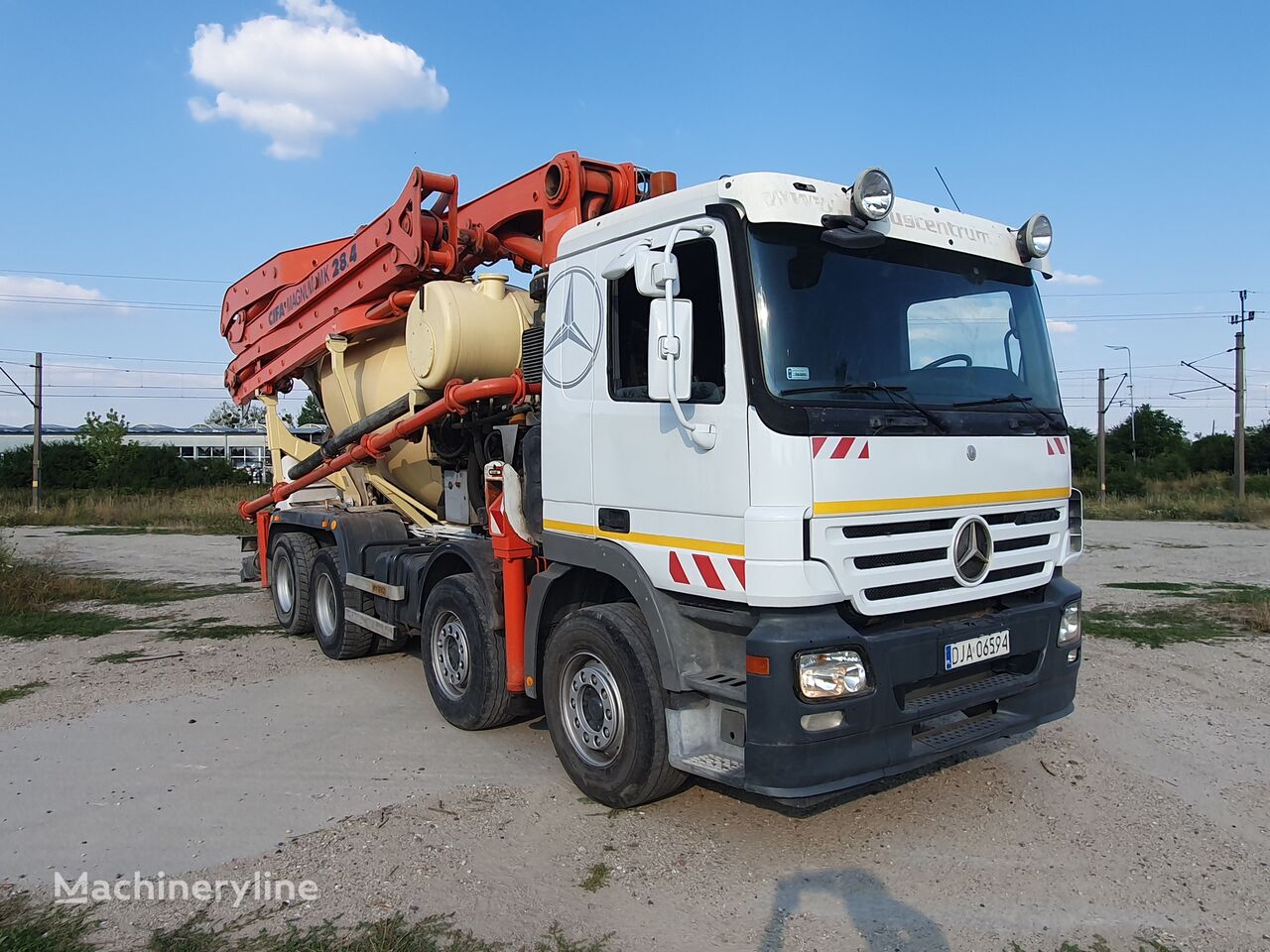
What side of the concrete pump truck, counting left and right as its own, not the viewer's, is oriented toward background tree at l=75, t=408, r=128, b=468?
back

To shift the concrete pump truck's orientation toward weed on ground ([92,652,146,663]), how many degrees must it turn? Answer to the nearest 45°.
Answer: approximately 180°

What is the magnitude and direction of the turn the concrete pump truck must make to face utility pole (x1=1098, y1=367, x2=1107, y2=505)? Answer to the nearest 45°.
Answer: approximately 90° to its left

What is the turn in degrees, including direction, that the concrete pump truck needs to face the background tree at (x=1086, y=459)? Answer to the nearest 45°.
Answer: approximately 90° to its left

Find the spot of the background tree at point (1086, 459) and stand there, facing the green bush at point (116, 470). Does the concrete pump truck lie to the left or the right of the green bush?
left

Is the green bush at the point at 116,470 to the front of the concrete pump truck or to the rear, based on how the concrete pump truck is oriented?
to the rear

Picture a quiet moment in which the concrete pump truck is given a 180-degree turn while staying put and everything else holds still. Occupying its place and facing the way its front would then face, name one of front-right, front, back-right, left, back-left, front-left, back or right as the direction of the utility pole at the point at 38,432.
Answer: front

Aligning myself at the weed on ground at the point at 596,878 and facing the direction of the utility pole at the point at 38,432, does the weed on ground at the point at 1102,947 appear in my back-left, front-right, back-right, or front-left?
back-right

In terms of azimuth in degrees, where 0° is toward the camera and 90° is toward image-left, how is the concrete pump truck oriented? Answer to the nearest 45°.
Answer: approximately 315°

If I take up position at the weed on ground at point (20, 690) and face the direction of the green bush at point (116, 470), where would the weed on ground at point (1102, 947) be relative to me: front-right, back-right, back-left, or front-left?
back-right
